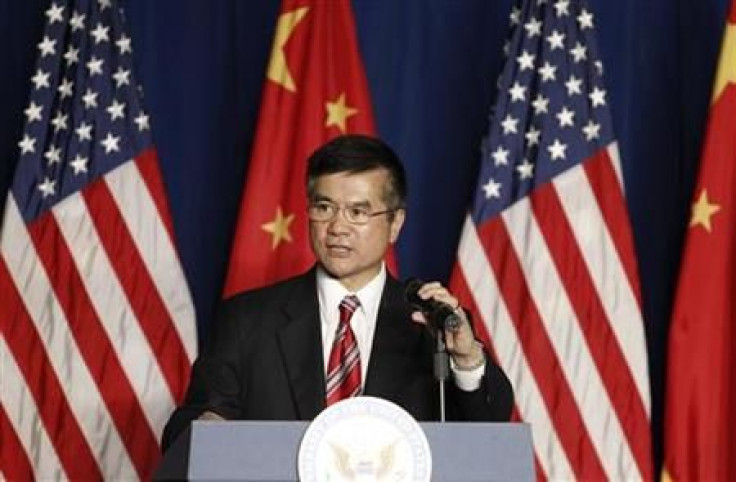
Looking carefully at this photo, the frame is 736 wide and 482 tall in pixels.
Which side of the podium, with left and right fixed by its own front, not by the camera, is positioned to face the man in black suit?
back

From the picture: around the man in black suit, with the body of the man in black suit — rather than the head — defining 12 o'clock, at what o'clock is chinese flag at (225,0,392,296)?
The chinese flag is roughly at 6 o'clock from the man in black suit.

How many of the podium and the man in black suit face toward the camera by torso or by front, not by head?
2

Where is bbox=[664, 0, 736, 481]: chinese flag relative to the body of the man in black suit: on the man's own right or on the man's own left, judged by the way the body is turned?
on the man's own left

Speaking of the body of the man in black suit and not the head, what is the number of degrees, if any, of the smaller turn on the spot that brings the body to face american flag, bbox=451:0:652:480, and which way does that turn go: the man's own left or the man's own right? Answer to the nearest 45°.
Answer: approximately 135° to the man's own left

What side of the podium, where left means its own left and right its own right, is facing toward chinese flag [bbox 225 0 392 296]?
back

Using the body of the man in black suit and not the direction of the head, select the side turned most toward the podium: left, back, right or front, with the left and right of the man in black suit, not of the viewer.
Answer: front

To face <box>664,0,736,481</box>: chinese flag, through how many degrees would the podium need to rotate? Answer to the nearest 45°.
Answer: approximately 135° to its left

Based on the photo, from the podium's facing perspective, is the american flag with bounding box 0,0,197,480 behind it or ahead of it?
behind
